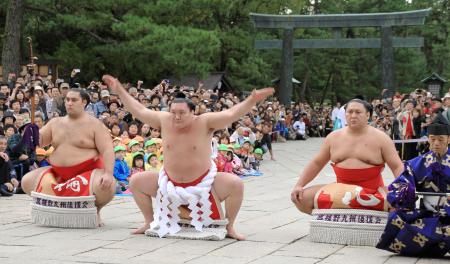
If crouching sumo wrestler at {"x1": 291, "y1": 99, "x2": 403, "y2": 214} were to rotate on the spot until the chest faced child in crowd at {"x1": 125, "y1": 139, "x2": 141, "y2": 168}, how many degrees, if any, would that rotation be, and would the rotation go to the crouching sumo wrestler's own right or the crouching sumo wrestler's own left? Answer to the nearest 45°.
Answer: approximately 135° to the crouching sumo wrestler's own right

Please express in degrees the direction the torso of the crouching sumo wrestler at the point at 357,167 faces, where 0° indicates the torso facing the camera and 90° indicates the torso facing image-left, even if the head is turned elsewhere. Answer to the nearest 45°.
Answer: approximately 0°

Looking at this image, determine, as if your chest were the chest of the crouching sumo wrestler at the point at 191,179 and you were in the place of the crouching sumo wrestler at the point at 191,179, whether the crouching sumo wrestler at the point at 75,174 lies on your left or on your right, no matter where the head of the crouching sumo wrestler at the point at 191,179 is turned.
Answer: on your right

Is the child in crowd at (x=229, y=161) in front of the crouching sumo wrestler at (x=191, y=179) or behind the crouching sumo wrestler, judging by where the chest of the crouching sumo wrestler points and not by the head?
behind

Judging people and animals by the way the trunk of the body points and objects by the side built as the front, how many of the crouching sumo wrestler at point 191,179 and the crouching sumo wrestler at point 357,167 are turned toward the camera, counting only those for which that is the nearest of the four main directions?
2

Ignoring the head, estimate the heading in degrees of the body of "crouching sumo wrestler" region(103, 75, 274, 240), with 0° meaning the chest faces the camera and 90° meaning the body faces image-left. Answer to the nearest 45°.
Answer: approximately 0°

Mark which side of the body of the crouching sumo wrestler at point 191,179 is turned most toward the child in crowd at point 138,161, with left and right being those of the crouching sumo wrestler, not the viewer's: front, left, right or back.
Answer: back

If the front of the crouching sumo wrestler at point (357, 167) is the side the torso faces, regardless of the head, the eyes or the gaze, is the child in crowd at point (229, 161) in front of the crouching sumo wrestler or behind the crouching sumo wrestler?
behind
